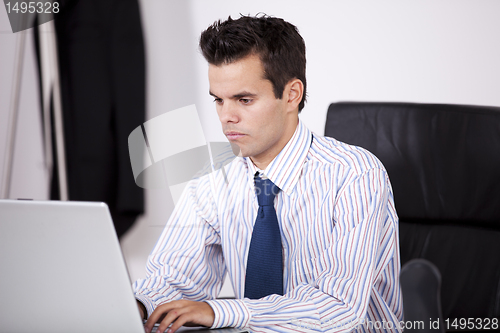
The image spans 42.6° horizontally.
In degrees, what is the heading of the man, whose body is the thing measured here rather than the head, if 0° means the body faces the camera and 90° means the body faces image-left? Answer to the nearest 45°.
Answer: approximately 45°

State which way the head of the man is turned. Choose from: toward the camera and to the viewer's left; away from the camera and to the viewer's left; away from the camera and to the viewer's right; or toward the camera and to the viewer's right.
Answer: toward the camera and to the viewer's left

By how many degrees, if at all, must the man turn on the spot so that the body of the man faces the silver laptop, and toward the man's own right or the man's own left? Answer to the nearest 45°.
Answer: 0° — they already face it

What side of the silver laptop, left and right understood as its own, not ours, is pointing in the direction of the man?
front

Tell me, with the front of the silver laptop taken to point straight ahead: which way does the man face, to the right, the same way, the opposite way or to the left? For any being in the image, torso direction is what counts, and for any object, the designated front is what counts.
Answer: the opposite way
